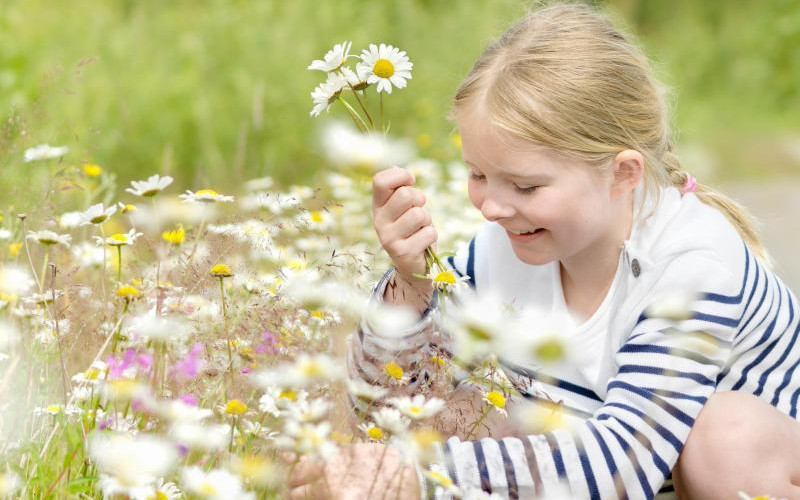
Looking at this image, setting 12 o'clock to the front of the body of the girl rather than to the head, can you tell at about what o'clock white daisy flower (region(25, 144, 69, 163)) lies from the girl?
The white daisy flower is roughly at 2 o'clock from the girl.

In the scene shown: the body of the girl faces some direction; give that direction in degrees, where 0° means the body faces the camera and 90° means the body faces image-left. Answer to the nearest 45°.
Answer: approximately 45°

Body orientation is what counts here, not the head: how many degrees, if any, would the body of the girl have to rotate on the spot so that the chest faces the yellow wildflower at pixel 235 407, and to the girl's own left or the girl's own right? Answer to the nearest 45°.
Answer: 0° — they already face it

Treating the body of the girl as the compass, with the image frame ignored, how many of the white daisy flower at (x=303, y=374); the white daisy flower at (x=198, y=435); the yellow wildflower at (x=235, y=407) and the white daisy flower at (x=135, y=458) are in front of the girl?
4

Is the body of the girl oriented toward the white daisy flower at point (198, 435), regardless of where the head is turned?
yes

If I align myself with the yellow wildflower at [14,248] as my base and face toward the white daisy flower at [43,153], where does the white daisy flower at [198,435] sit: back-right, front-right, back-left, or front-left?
back-right

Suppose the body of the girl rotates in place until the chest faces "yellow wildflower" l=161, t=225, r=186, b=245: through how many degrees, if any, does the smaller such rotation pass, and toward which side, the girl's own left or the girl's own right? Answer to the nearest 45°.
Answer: approximately 45° to the girl's own right
